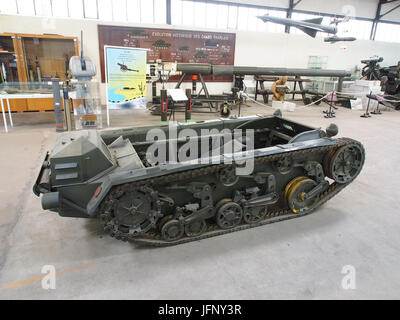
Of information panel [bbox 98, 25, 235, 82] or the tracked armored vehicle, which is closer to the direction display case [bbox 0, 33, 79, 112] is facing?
the tracked armored vehicle

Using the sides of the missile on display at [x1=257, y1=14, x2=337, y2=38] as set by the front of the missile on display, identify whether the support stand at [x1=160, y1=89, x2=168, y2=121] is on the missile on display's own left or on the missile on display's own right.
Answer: on the missile on display's own left

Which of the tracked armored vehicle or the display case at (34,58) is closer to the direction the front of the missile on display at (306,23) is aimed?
the display case

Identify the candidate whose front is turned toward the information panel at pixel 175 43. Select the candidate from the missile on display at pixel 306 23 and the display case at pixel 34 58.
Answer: the missile on display

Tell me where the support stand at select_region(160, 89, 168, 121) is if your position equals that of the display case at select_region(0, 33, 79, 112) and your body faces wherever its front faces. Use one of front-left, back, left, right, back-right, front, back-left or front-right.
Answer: front-left

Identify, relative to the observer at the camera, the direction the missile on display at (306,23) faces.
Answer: facing to the left of the viewer

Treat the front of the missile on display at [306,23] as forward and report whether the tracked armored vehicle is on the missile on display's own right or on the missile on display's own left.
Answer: on the missile on display's own left

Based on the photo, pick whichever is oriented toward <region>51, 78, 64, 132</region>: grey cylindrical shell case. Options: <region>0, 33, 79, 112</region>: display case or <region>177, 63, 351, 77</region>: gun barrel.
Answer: the display case
